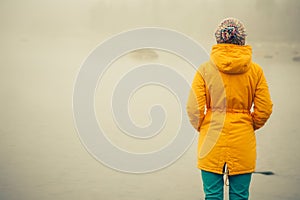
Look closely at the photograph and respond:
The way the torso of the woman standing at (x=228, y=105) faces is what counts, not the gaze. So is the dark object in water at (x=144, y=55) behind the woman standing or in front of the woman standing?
in front

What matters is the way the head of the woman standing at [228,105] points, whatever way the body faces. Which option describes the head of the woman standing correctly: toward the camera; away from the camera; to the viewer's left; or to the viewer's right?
away from the camera

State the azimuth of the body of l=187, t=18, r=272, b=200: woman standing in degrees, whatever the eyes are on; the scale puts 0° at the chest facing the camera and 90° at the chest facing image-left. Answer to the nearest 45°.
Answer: approximately 180°
